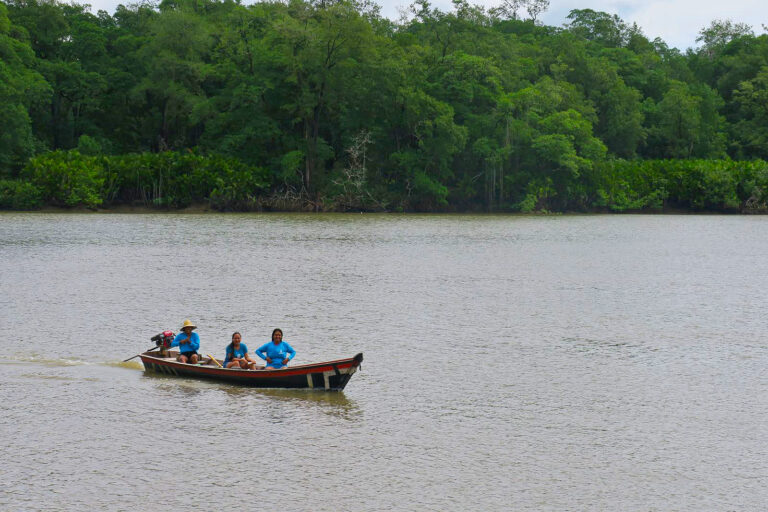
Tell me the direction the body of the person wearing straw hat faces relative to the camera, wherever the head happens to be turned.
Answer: toward the camera

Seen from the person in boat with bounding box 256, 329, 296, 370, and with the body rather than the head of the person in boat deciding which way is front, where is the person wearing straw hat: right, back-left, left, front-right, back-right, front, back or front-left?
back-right

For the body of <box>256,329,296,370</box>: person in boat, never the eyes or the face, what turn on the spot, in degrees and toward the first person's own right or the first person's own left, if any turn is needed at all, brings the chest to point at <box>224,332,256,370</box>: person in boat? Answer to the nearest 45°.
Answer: approximately 90° to the first person's own right

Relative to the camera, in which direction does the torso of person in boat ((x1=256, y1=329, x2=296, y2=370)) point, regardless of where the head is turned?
toward the camera

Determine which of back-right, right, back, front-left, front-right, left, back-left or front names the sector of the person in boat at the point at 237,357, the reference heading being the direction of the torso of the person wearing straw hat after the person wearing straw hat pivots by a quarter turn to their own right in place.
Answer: back-left

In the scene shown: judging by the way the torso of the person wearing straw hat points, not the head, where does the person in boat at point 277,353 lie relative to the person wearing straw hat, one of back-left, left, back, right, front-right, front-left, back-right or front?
front-left

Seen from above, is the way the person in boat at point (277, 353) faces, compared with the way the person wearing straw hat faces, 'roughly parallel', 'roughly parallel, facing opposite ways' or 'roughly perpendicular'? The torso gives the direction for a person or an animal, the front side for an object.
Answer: roughly parallel

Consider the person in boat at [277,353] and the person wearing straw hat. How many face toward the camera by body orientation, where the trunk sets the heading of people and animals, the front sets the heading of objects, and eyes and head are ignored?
2

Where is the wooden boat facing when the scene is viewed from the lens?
facing the viewer and to the right of the viewer
